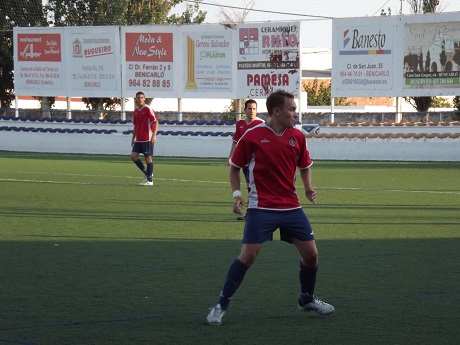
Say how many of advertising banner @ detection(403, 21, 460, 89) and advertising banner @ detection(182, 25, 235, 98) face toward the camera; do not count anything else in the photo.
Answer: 2

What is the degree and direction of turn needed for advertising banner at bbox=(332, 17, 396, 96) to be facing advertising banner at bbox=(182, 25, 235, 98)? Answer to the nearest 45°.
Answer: approximately 90° to its right

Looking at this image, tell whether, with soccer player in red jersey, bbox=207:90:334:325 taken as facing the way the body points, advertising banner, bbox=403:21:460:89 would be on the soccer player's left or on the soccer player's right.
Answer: on the soccer player's left

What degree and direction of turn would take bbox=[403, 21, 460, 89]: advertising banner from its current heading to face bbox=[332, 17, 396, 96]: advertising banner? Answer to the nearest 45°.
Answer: approximately 90° to its right

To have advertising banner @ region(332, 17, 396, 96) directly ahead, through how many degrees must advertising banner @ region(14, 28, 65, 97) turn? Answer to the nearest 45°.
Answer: approximately 45° to its left

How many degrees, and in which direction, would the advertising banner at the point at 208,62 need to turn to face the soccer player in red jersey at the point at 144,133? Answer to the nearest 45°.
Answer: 0° — it already faces them

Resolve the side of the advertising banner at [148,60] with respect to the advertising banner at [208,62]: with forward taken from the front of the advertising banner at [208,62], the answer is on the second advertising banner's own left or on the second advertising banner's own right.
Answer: on the second advertising banner's own right

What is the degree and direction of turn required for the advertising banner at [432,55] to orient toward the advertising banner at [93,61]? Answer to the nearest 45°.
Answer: approximately 90° to its right
